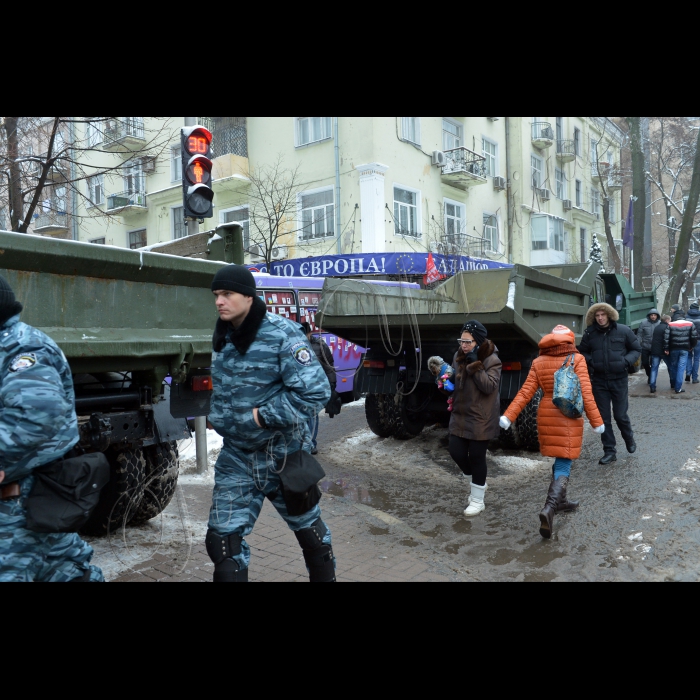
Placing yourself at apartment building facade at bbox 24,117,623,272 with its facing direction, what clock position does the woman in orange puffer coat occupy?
The woman in orange puffer coat is roughly at 12 o'clock from the apartment building facade.

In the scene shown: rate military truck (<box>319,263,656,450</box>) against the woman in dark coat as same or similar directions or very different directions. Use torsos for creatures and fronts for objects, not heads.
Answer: very different directions

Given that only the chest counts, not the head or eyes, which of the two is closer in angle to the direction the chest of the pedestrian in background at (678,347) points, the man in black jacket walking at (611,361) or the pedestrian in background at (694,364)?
the pedestrian in background

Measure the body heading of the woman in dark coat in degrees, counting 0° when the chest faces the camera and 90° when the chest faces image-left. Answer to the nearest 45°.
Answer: approximately 45°

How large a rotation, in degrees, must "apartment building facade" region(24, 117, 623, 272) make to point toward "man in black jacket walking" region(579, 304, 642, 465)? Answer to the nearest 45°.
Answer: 0° — it already faces them

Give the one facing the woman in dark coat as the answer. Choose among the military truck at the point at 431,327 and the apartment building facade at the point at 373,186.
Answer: the apartment building facade

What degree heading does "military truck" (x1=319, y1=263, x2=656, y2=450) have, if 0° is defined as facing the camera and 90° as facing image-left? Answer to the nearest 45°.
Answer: approximately 225°
